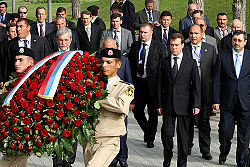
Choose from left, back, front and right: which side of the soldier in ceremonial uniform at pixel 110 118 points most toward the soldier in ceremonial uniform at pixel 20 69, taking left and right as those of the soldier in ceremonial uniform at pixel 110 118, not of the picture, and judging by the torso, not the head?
right

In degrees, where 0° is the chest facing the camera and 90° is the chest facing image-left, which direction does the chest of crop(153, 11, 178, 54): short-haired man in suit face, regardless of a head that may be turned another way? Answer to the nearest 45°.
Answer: approximately 0°

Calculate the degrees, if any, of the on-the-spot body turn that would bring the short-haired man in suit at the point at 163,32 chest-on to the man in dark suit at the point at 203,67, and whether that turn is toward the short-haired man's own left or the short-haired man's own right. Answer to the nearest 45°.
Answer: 0° — they already face them

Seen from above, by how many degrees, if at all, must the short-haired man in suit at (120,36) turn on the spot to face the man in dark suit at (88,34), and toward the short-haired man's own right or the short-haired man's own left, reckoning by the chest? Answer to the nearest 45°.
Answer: approximately 135° to the short-haired man's own right

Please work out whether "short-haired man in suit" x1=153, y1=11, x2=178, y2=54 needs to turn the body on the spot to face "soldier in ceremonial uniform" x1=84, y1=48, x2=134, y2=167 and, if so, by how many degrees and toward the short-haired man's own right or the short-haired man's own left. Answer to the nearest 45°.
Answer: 0° — they already face them

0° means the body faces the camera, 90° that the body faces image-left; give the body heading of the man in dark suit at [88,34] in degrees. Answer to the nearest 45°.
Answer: approximately 0°

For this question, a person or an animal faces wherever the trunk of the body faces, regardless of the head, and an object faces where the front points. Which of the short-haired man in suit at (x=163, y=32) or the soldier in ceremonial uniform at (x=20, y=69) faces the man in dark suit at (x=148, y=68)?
the short-haired man in suit
